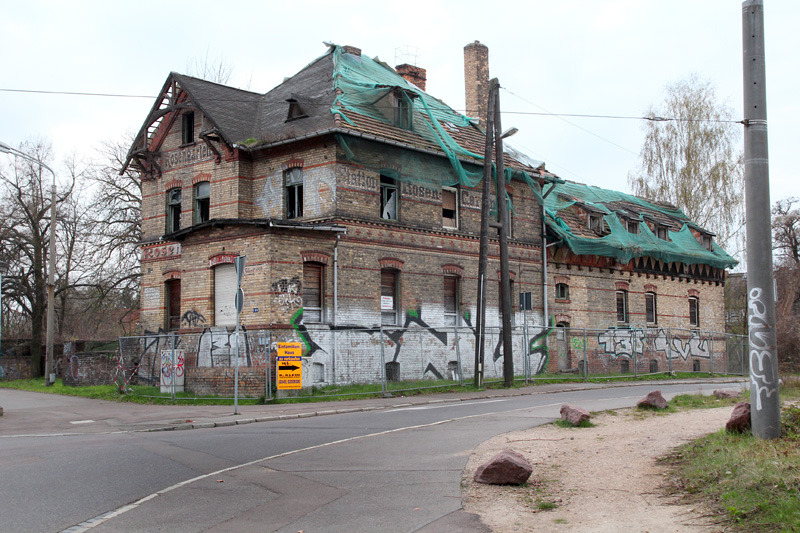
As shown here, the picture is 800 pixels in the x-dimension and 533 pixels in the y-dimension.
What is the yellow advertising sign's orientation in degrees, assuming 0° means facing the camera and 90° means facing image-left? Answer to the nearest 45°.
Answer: approximately 0°

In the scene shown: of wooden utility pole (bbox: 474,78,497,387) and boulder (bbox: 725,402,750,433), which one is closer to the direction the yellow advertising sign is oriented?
the boulder

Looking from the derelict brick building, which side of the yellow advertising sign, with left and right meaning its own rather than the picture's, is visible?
back
